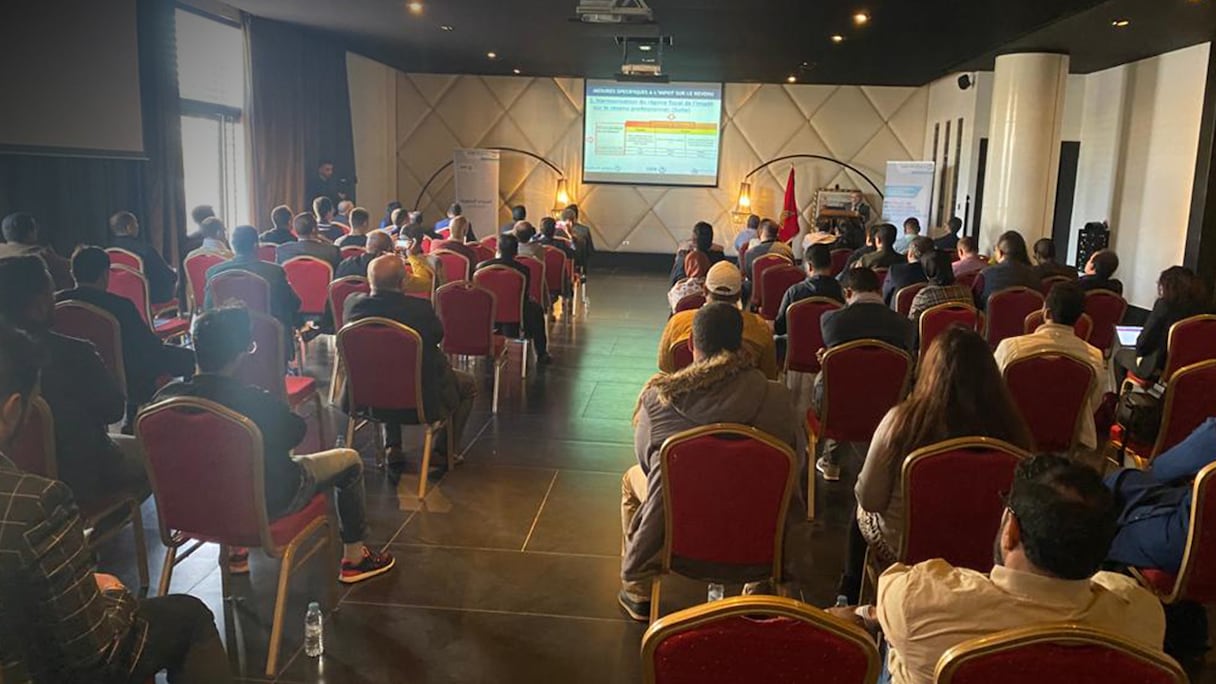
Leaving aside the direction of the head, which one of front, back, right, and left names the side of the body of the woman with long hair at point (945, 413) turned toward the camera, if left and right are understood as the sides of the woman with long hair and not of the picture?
back

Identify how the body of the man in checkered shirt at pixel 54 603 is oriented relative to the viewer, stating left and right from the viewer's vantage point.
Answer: facing away from the viewer and to the right of the viewer

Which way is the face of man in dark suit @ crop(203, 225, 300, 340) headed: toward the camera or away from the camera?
away from the camera

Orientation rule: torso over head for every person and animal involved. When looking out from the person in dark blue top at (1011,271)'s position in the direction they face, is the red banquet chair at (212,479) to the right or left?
on their left

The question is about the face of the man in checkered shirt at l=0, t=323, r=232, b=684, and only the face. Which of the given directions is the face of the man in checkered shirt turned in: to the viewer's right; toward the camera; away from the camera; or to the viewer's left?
away from the camera

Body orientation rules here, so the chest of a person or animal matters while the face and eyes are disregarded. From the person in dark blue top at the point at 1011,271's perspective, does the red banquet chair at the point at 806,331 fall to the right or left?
on their left

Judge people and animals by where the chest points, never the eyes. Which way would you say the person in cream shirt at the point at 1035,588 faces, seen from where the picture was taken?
facing away from the viewer and to the left of the viewer

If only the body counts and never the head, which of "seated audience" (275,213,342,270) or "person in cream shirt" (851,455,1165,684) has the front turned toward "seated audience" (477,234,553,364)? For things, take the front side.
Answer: "person in cream shirt" (851,455,1165,684)

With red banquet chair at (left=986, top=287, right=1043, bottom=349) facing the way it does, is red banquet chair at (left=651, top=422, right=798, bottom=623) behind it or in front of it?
behind

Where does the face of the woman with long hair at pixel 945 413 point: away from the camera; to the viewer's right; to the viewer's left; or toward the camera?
away from the camera
